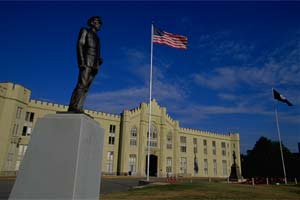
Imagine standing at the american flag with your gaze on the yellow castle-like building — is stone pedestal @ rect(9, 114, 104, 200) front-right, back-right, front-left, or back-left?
back-left

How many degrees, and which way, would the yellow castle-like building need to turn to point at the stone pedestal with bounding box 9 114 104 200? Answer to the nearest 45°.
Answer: approximately 45° to its right

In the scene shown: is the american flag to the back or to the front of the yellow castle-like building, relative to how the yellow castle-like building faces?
to the front

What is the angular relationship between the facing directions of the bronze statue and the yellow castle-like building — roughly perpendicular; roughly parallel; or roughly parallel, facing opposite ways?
roughly parallel

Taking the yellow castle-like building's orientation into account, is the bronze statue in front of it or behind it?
in front

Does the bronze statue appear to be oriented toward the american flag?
no

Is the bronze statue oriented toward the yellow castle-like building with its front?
no

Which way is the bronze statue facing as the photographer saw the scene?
facing the viewer and to the right of the viewer

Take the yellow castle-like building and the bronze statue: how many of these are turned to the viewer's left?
0

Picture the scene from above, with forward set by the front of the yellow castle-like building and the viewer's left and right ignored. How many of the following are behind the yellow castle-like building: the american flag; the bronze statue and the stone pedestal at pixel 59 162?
0

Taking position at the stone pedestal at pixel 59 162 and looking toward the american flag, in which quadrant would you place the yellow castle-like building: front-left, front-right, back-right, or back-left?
front-left

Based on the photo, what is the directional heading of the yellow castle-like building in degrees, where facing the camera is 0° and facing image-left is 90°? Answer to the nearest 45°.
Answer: approximately 315°
